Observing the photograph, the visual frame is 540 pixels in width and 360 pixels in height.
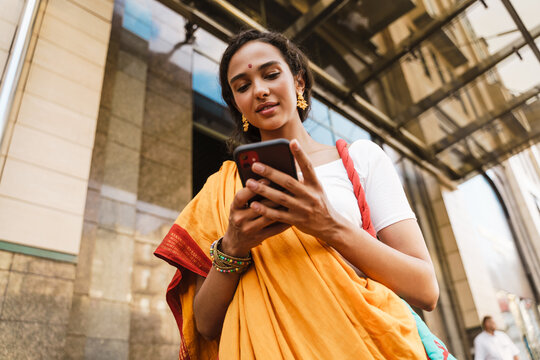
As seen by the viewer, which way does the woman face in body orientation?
toward the camera
